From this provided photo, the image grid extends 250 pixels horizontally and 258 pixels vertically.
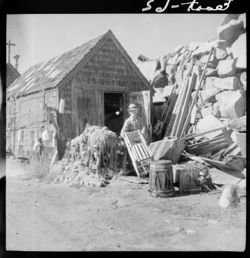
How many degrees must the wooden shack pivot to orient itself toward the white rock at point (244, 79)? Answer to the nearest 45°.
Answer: approximately 45° to its left

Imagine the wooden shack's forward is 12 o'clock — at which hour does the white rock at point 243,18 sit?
The white rock is roughly at 11 o'clock from the wooden shack.

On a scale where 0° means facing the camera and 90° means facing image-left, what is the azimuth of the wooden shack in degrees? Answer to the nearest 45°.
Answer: approximately 315°

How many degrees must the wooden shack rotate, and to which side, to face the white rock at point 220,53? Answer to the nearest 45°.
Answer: approximately 45° to its left

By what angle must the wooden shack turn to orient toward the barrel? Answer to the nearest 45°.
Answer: approximately 45° to its left

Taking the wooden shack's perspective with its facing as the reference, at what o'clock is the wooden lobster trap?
The wooden lobster trap is roughly at 11 o'clock from the wooden shack.
